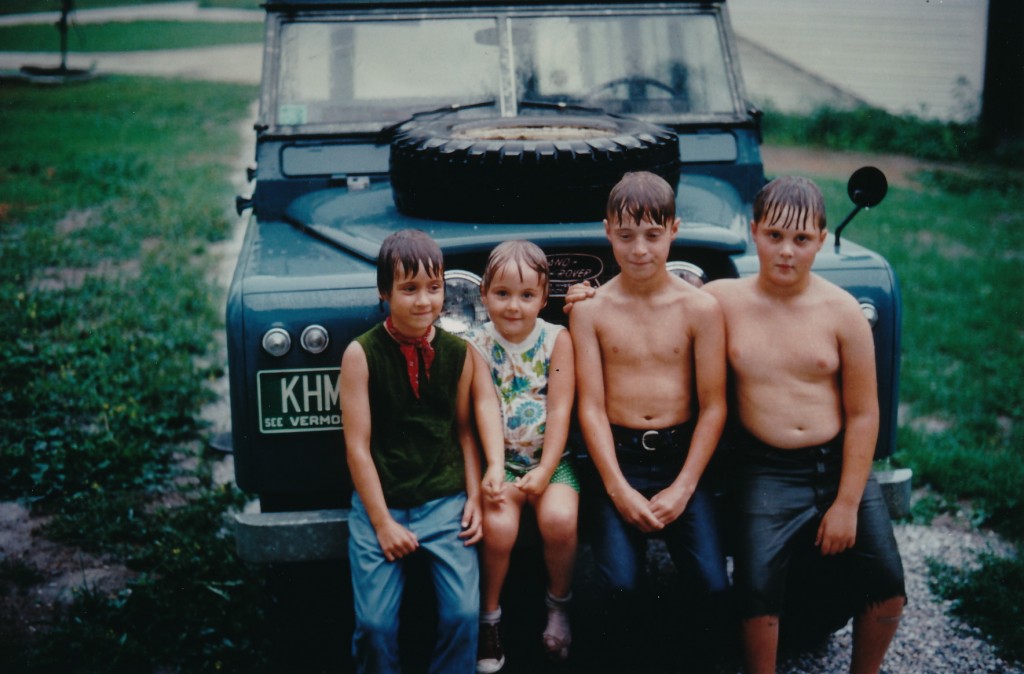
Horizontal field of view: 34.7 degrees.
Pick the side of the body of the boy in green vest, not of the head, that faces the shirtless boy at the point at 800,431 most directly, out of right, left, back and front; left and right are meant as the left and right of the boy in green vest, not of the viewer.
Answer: left

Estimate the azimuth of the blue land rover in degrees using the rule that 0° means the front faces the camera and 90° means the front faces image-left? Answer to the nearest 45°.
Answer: approximately 0°

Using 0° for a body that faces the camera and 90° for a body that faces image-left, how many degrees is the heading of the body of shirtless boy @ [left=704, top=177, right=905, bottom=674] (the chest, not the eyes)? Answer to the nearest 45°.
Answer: approximately 0°
